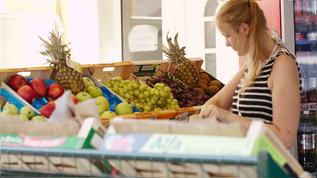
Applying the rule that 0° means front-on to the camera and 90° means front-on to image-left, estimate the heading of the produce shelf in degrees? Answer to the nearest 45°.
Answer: approximately 0°

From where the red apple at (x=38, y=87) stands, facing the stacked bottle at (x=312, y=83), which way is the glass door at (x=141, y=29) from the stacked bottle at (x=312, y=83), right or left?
left

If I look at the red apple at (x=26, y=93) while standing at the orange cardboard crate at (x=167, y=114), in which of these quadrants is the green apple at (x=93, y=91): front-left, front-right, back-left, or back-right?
front-right

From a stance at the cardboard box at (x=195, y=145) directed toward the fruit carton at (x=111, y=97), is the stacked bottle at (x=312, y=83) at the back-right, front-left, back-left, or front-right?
front-right
